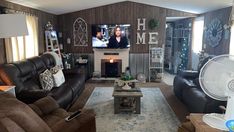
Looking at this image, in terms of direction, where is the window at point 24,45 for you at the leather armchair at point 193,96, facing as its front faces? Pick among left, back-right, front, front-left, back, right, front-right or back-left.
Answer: front-right

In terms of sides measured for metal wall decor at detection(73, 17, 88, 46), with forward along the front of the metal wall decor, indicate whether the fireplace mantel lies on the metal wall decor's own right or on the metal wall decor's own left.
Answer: on the metal wall decor's own left

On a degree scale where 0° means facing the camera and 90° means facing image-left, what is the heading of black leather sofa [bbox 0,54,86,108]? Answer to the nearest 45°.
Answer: approximately 315°

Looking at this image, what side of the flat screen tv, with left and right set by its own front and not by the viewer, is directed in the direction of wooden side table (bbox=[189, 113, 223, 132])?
front

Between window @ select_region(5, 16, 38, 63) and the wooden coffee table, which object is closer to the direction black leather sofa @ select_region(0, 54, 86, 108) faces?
the wooden coffee table

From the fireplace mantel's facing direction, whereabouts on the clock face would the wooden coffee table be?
The wooden coffee table is roughly at 12 o'clock from the fireplace mantel.

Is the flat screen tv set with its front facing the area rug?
yes

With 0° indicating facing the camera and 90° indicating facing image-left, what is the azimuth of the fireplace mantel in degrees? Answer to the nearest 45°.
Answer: approximately 0°

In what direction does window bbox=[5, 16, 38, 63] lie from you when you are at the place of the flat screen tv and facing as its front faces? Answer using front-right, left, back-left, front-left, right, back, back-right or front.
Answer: front-right

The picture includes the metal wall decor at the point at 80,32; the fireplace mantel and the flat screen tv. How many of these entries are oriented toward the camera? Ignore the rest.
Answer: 3

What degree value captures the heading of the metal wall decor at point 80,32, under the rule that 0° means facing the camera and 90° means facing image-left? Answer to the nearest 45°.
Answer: approximately 0°

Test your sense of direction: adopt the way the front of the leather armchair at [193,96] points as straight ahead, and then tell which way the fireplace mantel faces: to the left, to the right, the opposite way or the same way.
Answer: to the left

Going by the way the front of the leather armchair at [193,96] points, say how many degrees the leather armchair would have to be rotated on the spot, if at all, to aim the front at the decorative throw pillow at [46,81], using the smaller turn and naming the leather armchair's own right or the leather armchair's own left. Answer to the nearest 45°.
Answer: approximately 45° to the leather armchair's own right

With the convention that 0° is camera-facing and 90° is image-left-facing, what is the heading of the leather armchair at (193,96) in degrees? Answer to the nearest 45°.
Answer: approximately 45°
